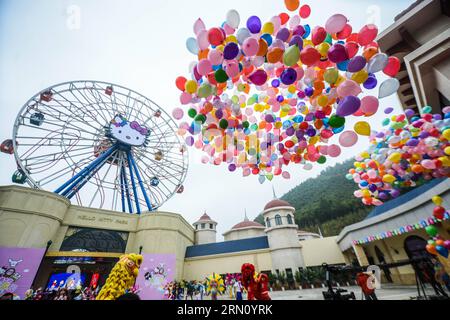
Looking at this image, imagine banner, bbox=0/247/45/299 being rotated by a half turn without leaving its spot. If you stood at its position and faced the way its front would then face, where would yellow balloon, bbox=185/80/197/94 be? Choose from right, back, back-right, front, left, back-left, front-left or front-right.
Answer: back

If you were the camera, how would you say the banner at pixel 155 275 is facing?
facing the viewer

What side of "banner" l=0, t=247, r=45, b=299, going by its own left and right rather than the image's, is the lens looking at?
front

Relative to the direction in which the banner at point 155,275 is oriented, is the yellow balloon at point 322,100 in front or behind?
in front

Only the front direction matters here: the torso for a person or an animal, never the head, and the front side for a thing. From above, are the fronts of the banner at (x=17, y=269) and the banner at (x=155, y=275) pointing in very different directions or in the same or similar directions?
same or similar directions

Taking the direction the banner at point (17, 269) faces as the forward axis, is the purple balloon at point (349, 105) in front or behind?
in front

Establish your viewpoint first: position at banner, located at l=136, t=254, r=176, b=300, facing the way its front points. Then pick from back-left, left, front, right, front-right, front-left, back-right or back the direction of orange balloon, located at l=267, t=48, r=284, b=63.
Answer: front

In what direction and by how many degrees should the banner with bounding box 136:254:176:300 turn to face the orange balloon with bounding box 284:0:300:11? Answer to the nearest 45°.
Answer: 0° — it already faces it

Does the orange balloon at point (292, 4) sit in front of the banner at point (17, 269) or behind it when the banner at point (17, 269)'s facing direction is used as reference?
in front

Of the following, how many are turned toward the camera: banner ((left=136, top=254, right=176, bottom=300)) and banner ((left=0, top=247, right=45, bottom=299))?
2
